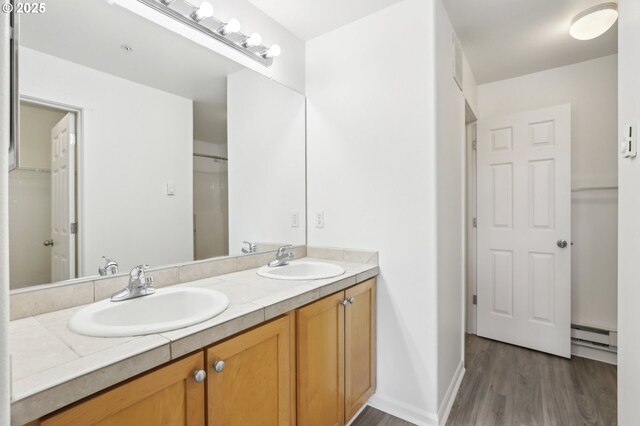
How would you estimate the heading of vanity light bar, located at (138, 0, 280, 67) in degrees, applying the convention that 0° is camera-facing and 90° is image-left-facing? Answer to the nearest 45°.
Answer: approximately 315°

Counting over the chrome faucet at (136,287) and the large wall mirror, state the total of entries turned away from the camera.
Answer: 0

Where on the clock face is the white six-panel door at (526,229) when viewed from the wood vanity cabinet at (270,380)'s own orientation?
The white six-panel door is roughly at 10 o'clock from the wood vanity cabinet.

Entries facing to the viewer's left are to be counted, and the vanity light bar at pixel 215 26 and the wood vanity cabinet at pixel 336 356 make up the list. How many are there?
0

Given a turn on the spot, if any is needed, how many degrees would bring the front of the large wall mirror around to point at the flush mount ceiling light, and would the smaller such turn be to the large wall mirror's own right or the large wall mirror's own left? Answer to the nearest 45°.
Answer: approximately 45° to the large wall mirror's own left

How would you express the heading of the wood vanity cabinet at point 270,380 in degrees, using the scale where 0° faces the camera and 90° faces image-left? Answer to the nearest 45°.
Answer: approximately 315°

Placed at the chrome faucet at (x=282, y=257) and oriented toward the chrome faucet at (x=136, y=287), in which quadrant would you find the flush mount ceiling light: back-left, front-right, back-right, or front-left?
back-left

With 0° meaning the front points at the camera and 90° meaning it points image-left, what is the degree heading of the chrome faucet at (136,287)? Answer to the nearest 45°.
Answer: approximately 315°

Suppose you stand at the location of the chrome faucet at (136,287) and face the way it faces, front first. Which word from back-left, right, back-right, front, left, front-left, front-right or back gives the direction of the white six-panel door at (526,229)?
front-left
